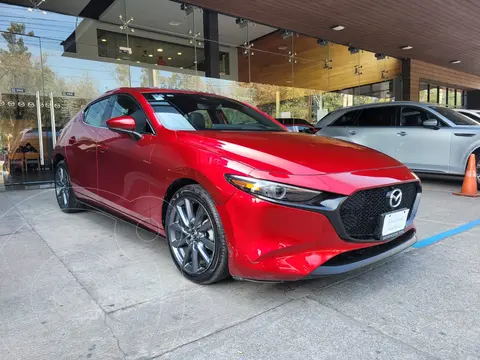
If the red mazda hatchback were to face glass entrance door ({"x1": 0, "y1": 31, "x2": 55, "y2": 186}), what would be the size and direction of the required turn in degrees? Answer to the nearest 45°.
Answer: approximately 180°

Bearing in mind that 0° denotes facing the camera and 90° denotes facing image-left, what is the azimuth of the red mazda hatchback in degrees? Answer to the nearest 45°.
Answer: approximately 315°

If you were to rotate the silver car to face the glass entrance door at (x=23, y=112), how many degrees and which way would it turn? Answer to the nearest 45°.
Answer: approximately 180°

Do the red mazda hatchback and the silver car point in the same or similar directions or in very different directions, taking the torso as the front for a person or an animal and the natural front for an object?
same or similar directions

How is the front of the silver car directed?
to the viewer's right

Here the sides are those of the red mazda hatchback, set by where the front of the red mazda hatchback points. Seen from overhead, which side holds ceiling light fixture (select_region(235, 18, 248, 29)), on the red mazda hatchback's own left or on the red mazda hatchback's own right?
on the red mazda hatchback's own left

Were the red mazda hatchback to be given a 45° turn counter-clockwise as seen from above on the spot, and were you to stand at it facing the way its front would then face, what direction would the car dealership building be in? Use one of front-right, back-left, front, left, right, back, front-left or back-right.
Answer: left

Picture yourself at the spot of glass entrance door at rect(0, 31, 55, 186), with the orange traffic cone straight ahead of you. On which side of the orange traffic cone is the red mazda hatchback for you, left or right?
right

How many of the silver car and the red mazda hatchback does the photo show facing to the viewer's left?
0

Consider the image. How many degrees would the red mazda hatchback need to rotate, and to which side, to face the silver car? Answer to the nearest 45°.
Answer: approximately 90° to its left
